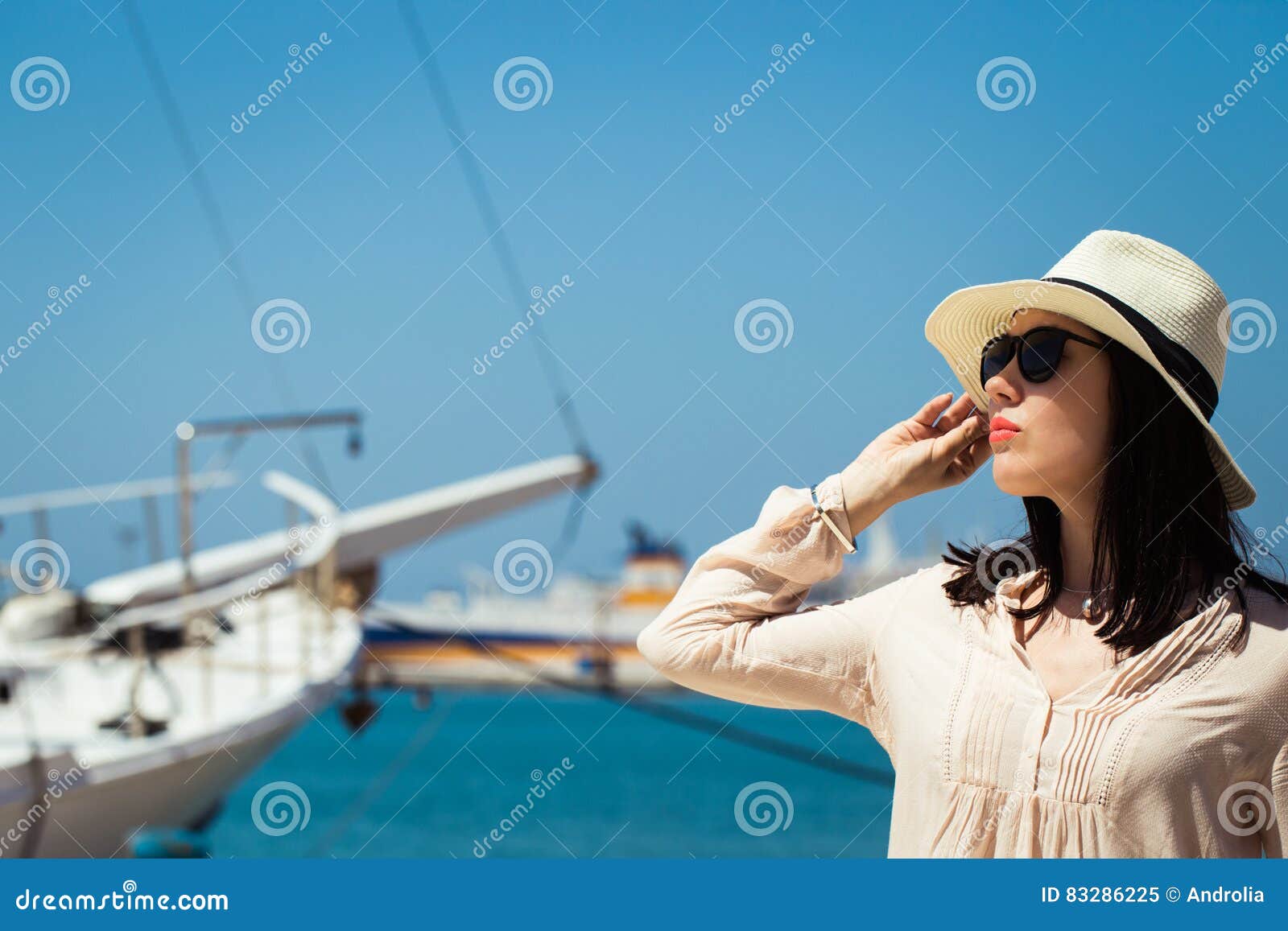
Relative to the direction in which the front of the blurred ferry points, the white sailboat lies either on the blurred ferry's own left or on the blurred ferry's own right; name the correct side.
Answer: on the blurred ferry's own left

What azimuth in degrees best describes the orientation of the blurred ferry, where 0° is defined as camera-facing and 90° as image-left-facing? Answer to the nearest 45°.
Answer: approximately 90°

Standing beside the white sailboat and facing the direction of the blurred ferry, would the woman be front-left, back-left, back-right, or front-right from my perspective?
back-right

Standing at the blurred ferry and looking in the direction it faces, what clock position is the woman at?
The woman is roughly at 9 o'clock from the blurred ferry.
